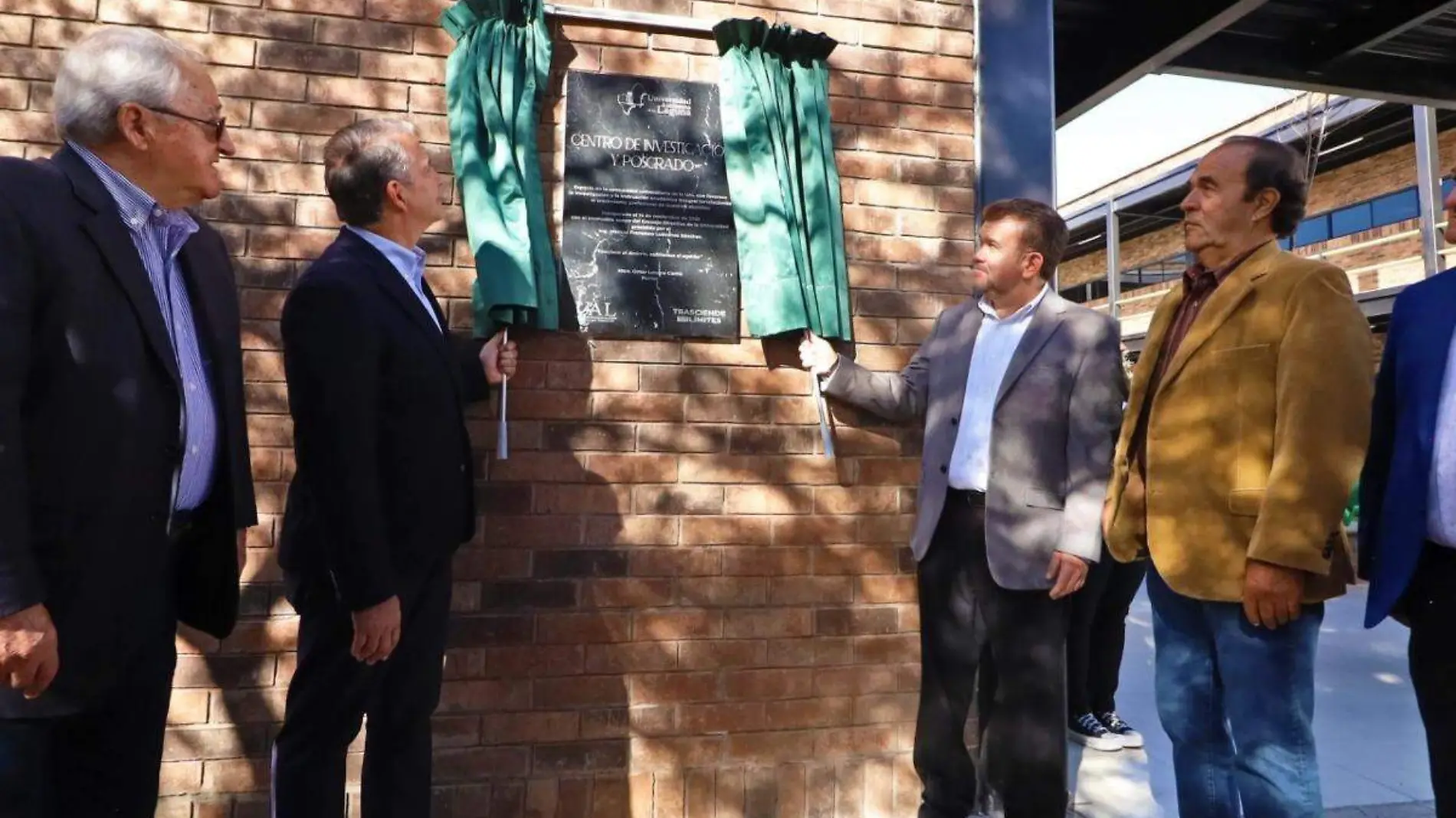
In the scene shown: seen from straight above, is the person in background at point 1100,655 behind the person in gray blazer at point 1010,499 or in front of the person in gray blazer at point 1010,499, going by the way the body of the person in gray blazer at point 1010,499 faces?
behind

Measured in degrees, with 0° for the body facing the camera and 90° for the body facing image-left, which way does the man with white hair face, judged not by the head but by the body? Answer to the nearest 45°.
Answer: approximately 315°

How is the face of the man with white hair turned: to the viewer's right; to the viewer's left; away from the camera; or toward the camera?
to the viewer's right

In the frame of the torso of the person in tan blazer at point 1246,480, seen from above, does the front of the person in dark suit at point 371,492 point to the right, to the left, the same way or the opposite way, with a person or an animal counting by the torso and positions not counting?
the opposite way

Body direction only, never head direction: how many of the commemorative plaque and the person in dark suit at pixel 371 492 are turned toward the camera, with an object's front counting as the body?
1

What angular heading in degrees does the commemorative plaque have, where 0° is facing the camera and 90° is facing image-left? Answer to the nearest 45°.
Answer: approximately 0°

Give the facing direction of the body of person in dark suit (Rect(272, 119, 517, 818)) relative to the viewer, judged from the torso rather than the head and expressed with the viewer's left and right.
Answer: facing to the right of the viewer

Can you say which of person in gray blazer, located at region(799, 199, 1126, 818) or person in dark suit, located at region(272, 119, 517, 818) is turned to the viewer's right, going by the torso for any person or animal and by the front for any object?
person in dark suit, located at region(272, 119, 517, 818)

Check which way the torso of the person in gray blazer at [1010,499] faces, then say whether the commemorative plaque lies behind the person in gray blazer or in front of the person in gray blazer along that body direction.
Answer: in front

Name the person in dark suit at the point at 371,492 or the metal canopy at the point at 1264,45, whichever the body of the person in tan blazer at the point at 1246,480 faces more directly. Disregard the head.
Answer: the person in dark suit

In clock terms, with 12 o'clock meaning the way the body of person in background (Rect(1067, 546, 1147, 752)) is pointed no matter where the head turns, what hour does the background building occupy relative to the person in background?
The background building is roughly at 8 o'clock from the person in background.

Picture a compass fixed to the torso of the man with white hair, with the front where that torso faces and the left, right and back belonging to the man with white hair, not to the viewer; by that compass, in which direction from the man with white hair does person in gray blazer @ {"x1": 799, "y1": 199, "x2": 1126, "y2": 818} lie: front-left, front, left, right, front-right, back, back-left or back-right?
front-left

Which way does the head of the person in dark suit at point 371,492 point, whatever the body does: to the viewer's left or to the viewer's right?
to the viewer's right

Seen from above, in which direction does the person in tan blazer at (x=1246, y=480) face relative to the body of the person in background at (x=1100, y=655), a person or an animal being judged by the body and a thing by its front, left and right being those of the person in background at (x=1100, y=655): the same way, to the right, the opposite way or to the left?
to the right

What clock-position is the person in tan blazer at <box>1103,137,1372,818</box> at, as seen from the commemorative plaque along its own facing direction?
The person in tan blazer is roughly at 10 o'clock from the commemorative plaque.
